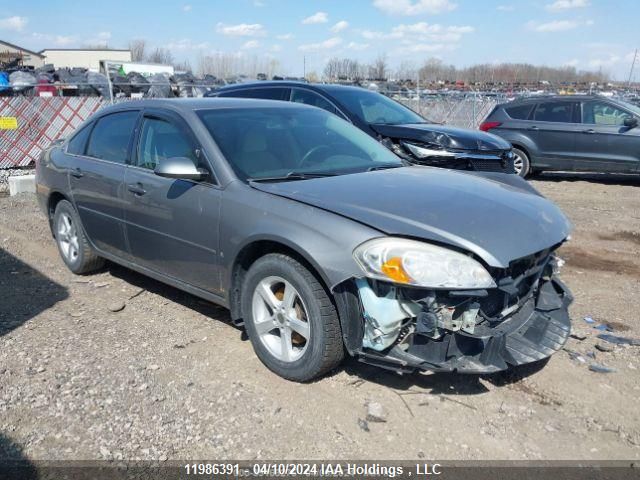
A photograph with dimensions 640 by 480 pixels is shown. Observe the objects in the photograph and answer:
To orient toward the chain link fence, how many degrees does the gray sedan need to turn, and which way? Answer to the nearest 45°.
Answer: approximately 180°

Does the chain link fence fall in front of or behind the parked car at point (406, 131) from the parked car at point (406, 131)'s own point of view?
behind

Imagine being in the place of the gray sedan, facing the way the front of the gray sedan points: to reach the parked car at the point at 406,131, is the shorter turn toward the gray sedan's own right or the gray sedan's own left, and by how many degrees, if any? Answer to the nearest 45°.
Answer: approximately 135° to the gray sedan's own left

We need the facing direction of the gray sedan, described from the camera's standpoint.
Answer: facing the viewer and to the right of the viewer

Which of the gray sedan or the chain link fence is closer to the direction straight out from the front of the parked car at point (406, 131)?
the gray sedan

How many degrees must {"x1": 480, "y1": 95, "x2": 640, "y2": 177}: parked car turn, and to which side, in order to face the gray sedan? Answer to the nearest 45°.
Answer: approximately 90° to its right

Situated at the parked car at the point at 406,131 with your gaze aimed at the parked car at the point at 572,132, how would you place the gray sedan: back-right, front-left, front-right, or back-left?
back-right

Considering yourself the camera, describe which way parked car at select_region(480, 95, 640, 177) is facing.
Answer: facing to the right of the viewer

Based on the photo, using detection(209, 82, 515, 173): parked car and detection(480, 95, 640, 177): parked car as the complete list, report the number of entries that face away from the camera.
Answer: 0

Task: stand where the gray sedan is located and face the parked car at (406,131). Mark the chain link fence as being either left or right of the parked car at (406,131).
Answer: left

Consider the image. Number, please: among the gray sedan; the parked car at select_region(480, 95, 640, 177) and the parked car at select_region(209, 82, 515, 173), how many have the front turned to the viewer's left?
0

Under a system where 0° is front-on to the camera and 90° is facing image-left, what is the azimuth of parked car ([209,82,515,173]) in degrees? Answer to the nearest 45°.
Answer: approximately 315°
